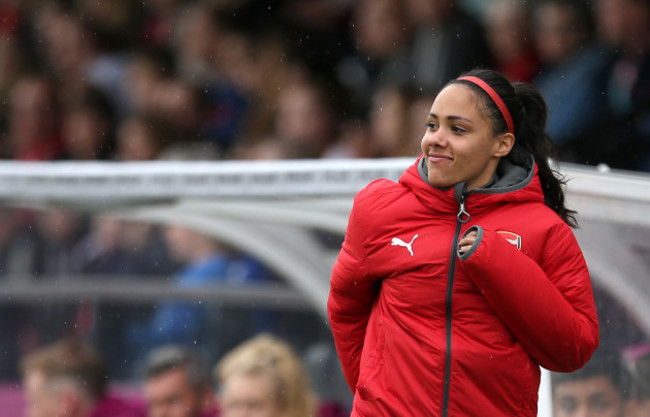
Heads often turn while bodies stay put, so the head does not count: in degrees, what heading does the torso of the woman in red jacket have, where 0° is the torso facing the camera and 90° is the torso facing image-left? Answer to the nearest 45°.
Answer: approximately 0°

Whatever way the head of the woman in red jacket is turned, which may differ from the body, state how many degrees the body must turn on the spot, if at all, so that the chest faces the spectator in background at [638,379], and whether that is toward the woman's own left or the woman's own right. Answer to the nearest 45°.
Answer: approximately 135° to the woman's own left

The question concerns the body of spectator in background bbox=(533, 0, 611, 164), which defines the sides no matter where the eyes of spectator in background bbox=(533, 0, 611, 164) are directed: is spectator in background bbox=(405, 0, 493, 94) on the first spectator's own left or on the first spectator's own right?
on the first spectator's own right

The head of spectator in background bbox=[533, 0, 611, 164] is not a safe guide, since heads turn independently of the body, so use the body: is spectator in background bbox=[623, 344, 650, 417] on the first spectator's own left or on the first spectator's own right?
on the first spectator's own left

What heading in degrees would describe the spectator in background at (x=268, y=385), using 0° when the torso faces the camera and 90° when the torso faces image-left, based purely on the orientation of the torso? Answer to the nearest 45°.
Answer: approximately 45°

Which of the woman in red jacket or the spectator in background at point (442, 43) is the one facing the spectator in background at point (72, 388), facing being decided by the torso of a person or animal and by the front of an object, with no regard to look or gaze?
the spectator in background at point (442, 43)

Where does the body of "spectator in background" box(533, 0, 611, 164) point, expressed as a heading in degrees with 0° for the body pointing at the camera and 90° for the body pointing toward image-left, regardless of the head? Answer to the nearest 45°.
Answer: approximately 45°

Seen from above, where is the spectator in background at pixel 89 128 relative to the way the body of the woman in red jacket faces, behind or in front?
behind
